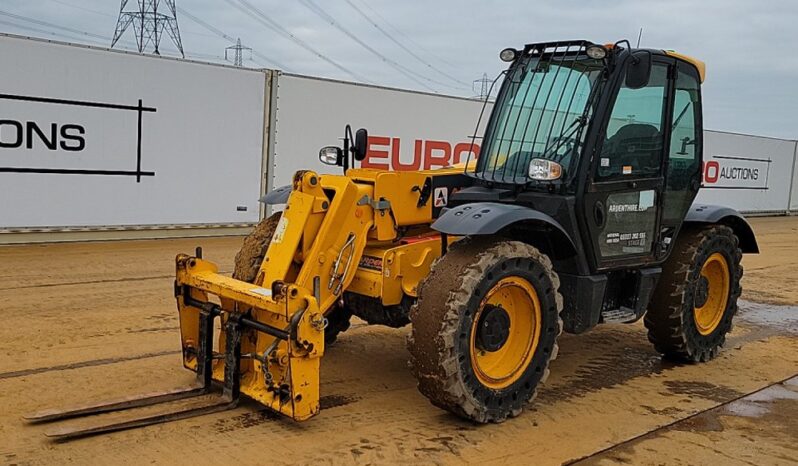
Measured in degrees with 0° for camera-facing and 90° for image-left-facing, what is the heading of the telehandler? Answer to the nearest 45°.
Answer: approximately 45°

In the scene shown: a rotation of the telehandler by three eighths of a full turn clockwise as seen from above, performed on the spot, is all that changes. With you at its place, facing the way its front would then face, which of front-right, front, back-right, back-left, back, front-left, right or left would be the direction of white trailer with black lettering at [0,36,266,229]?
front-left

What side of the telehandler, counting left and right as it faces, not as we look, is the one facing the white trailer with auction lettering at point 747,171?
back
